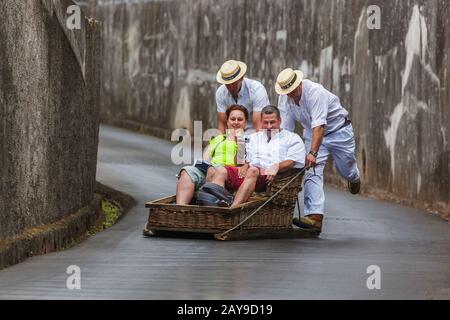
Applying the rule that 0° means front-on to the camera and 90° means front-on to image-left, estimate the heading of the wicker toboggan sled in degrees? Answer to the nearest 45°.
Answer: approximately 45°
